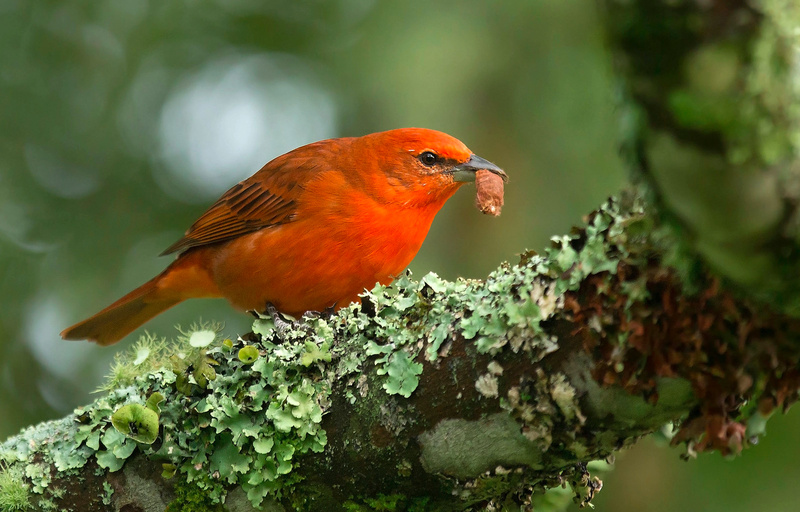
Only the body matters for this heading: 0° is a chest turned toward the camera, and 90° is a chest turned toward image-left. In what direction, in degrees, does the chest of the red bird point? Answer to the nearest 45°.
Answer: approximately 270°
